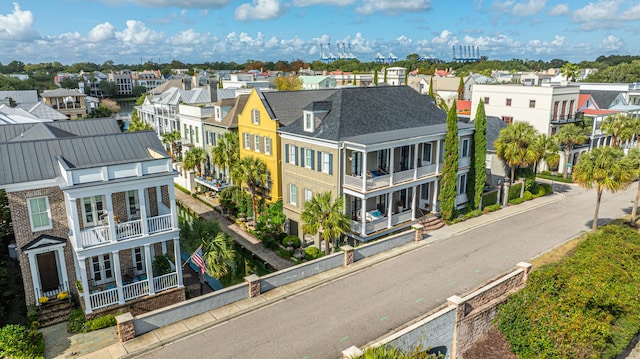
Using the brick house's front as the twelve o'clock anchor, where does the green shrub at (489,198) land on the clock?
The green shrub is roughly at 9 o'clock from the brick house.

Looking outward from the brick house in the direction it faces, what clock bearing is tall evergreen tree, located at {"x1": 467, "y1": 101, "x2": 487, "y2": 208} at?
The tall evergreen tree is roughly at 9 o'clock from the brick house.

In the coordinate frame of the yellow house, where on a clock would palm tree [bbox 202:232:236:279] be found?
The palm tree is roughly at 11 o'clock from the yellow house.

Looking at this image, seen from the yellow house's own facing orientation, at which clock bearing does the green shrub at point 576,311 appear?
The green shrub is roughly at 9 o'clock from the yellow house.

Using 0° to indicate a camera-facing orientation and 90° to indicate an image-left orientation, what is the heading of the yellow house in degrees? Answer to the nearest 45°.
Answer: approximately 45°

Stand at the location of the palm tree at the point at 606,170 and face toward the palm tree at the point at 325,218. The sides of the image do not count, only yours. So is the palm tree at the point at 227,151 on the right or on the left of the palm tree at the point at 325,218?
right

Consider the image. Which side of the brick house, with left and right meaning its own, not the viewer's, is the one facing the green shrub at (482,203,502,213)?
left

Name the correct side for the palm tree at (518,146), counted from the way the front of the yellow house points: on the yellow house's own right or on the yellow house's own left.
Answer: on the yellow house's own left

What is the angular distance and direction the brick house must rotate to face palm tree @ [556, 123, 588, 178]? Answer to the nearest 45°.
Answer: approximately 90° to its left

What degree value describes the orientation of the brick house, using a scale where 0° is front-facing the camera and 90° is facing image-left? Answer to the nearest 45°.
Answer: approximately 0°

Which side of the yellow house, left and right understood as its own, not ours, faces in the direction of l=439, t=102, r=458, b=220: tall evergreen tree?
left

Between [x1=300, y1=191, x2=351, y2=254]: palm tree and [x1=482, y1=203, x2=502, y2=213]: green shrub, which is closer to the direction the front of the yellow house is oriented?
the palm tree
